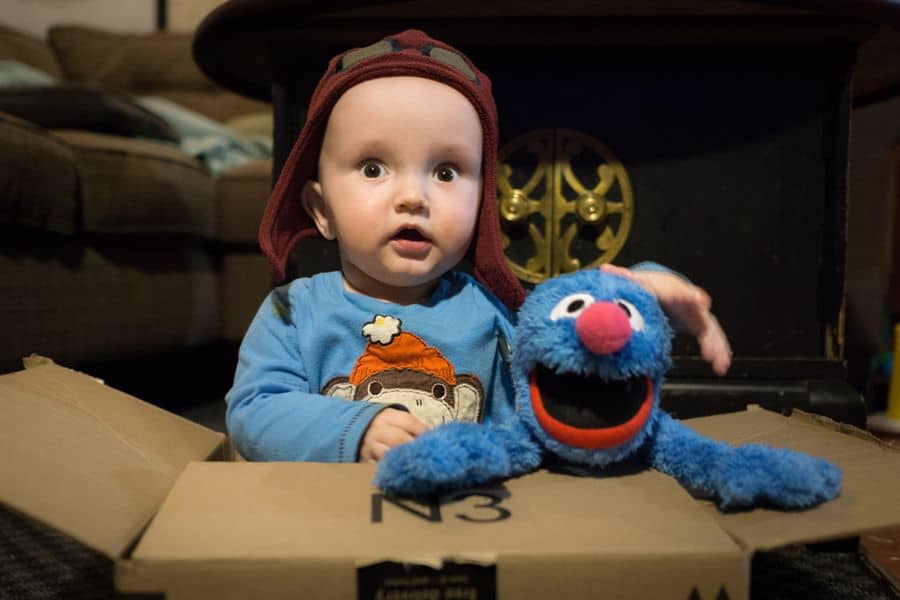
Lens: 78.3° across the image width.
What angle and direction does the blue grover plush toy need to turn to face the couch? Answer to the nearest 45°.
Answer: approximately 135° to its right

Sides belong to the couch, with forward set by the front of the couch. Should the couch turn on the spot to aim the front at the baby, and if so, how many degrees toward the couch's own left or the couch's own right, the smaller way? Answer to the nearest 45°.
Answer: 0° — it already faces them

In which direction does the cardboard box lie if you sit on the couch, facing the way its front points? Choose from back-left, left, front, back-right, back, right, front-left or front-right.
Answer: front

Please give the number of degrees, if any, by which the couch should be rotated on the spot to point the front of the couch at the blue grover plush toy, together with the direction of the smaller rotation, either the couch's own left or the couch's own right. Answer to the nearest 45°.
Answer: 0° — it already faces it

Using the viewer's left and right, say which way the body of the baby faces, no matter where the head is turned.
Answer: facing the viewer

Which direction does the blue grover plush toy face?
toward the camera

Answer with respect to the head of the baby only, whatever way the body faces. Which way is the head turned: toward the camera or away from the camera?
toward the camera
